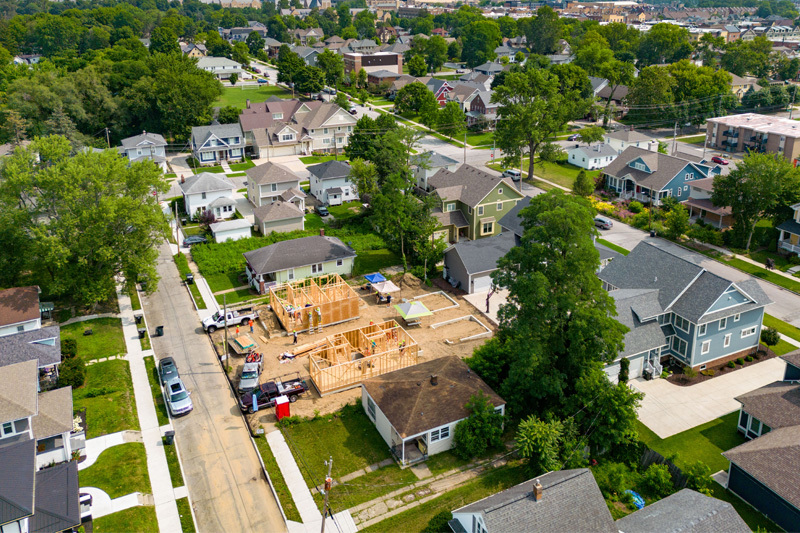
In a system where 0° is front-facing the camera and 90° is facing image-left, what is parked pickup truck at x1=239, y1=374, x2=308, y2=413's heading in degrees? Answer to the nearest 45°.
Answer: approximately 45°

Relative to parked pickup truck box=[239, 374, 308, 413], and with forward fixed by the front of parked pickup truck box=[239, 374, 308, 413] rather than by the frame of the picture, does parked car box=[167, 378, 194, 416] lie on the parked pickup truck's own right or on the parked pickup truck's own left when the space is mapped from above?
on the parked pickup truck's own right

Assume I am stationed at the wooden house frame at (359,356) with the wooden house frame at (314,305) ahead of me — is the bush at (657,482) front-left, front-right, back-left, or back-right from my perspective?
back-right

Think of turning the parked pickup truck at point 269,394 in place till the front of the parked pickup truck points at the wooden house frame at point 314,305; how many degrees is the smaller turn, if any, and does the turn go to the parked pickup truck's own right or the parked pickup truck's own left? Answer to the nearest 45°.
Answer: approximately 135° to the parked pickup truck's own right

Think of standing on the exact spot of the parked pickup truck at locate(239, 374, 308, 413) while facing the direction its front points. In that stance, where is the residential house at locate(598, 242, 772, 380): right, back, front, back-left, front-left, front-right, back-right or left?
back-left

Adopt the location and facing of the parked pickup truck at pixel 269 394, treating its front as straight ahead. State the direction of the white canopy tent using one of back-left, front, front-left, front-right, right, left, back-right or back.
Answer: back

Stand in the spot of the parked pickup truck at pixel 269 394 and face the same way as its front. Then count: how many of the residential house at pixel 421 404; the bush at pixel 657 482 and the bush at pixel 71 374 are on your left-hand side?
2

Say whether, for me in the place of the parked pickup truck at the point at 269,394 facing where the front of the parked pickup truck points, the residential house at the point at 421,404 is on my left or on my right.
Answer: on my left

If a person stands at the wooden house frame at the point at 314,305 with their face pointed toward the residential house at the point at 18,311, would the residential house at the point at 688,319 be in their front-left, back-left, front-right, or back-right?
back-left
